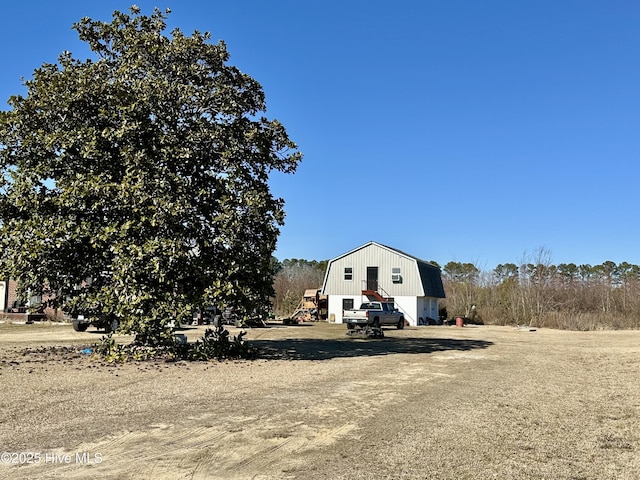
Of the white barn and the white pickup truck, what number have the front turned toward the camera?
1

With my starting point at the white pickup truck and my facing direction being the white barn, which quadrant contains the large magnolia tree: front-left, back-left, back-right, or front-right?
back-left

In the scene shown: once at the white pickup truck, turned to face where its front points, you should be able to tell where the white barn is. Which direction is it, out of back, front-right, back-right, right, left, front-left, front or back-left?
front-left

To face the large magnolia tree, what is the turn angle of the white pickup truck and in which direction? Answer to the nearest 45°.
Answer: approximately 135° to its right

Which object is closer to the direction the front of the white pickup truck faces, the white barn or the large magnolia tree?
the white barn

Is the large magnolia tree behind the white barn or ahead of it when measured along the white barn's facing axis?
ahead

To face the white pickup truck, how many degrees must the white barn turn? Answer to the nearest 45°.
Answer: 0° — it already faces it

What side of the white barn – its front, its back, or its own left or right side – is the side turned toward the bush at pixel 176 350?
front

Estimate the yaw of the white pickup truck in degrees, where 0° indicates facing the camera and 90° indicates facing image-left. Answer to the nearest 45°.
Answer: approximately 225°
